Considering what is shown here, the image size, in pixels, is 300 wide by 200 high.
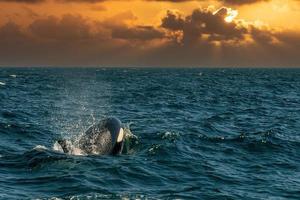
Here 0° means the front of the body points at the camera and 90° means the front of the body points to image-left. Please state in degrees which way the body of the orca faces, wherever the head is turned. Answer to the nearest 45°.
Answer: approximately 270°
